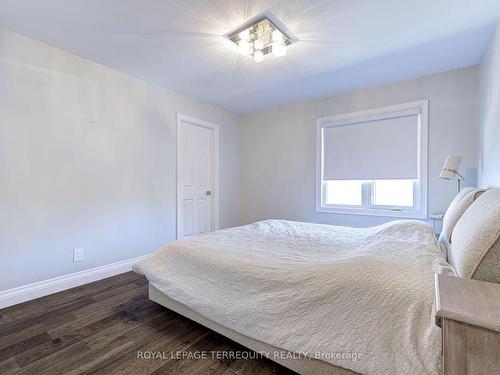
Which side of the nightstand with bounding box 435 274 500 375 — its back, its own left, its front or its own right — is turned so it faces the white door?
front

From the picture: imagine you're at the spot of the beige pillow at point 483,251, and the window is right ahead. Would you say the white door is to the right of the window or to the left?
left

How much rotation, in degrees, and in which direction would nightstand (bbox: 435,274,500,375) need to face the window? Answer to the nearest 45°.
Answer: approximately 90° to its right

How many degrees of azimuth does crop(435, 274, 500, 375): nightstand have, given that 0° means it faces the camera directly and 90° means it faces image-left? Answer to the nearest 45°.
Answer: approximately 90°
